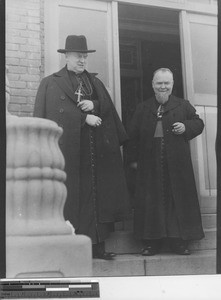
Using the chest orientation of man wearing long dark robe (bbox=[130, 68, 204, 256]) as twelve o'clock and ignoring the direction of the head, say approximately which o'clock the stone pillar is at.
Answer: The stone pillar is roughly at 2 o'clock from the man wearing long dark robe.

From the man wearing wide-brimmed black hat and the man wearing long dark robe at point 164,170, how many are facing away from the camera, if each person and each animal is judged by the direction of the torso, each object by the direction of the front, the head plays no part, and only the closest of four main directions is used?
0

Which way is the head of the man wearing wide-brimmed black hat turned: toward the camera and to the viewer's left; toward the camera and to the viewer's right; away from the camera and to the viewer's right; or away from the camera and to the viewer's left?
toward the camera and to the viewer's right

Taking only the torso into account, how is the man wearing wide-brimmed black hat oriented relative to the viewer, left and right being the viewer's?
facing the viewer and to the right of the viewer

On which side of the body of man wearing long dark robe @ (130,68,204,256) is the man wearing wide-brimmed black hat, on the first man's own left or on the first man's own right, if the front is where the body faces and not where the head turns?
on the first man's own right

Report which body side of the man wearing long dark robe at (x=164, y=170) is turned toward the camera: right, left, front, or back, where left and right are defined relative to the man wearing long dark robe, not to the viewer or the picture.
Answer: front

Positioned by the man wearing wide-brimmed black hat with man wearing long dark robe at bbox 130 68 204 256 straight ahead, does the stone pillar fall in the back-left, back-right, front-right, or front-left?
back-right
